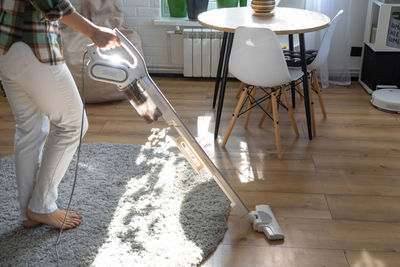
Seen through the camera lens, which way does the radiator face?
facing the viewer

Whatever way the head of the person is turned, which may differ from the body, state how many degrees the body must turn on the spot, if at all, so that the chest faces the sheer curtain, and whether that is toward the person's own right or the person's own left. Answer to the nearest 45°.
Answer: approximately 45° to the person's own left

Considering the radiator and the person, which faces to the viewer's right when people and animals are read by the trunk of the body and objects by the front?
the person

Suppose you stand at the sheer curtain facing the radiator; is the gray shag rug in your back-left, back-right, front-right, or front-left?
front-left

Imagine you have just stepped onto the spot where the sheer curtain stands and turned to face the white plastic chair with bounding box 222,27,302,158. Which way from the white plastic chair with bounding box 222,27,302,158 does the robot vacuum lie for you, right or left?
left

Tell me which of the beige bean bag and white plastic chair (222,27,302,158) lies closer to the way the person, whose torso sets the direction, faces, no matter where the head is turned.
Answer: the white plastic chair

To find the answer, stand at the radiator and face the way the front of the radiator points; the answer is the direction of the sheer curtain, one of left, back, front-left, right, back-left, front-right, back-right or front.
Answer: left

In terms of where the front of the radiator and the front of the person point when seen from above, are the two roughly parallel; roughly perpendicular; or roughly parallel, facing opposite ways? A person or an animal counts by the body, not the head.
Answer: roughly perpendicular

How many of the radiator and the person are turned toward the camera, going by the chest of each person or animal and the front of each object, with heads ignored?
1

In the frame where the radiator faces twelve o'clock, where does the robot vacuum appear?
The robot vacuum is roughly at 10 o'clock from the radiator.

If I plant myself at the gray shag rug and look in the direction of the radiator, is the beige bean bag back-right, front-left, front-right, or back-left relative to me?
front-left

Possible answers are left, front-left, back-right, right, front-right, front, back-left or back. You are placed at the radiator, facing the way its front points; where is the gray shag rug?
front

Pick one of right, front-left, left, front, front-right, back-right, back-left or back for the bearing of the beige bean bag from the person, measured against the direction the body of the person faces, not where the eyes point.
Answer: left

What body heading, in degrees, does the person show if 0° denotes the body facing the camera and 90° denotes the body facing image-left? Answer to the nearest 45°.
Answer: approximately 270°

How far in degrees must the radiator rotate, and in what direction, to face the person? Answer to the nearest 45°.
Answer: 0° — it already faces them
